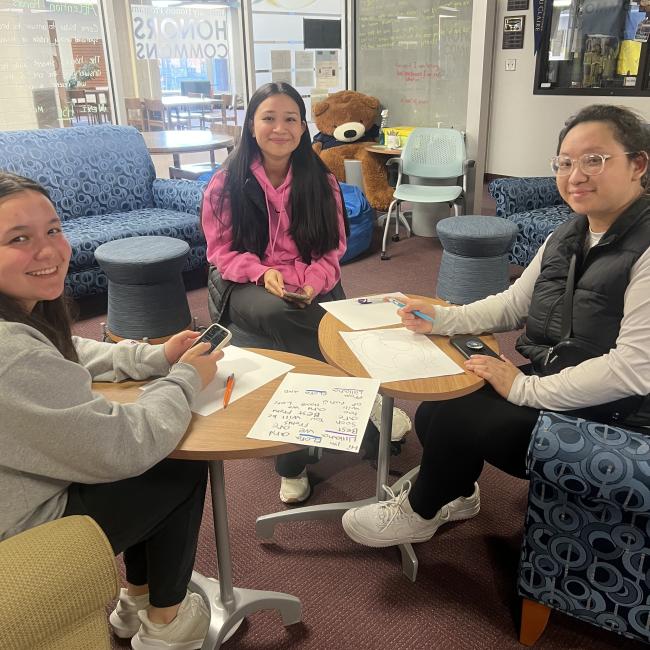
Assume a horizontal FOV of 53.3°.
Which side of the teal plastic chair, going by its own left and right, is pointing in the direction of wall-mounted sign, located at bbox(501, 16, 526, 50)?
back

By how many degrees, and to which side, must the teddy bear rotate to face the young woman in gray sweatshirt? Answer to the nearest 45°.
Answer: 0° — it already faces them

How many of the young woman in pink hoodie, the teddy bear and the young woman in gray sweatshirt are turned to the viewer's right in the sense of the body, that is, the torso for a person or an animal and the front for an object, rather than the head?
1

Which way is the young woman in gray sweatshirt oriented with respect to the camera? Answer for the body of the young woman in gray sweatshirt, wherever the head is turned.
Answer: to the viewer's right

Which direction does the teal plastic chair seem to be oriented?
toward the camera

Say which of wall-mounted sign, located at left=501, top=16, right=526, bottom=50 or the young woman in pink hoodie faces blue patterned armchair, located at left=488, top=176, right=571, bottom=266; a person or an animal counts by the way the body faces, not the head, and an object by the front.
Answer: the wall-mounted sign

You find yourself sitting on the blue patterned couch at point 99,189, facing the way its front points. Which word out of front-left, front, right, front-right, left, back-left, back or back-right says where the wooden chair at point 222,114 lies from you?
left

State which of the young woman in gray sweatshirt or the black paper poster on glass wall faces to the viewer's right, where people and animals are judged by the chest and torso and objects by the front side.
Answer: the young woman in gray sweatshirt

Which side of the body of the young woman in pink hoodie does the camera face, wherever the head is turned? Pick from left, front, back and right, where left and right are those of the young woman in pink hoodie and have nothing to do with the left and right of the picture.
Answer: front

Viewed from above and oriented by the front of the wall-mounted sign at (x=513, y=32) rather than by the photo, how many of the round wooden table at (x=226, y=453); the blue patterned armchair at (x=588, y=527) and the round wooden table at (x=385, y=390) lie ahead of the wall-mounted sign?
3

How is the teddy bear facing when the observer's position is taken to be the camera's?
facing the viewer

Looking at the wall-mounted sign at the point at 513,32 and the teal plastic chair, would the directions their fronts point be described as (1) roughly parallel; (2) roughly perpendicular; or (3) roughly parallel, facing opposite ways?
roughly parallel
